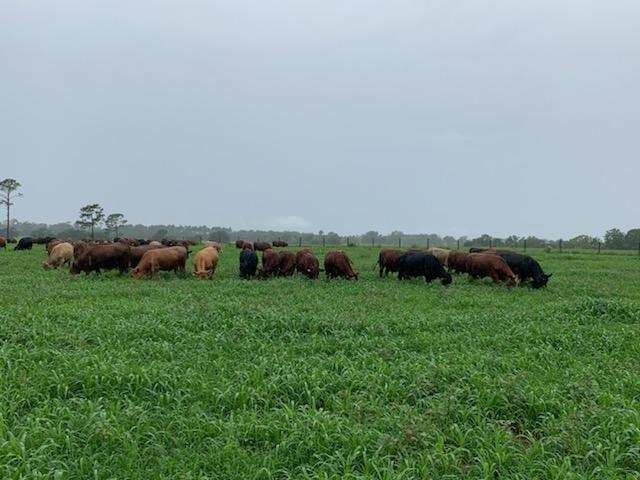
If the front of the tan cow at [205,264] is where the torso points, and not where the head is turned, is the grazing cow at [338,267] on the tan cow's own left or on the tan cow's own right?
on the tan cow's own left

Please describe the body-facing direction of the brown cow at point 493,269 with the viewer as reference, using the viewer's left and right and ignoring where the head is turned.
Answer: facing to the right of the viewer

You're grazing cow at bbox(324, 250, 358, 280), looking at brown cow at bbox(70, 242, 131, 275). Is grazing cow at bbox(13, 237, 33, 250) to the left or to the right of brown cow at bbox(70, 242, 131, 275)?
right

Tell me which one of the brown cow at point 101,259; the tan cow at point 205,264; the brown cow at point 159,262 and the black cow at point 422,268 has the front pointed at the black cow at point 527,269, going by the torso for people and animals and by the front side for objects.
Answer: the black cow at point 422,268

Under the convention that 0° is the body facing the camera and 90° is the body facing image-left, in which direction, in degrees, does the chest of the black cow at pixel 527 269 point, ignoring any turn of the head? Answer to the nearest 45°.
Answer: approximately 315°

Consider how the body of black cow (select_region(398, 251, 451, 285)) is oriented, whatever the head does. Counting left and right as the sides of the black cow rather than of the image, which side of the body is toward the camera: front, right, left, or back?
right

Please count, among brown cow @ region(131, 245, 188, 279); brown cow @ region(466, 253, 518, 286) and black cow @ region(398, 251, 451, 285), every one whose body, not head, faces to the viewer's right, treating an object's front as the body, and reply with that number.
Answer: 2

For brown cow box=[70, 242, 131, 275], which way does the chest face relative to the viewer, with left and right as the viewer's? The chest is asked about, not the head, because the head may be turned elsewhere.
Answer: facing to the left of the viewer

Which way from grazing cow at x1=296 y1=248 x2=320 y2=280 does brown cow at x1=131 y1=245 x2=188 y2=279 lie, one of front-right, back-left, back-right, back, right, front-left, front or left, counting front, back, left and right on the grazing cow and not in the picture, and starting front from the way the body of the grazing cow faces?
back-right

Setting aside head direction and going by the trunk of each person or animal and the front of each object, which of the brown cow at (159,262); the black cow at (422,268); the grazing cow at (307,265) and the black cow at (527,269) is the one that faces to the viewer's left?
the brown cow

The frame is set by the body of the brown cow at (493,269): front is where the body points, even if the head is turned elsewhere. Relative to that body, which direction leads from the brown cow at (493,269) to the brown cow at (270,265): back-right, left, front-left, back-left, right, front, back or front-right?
back

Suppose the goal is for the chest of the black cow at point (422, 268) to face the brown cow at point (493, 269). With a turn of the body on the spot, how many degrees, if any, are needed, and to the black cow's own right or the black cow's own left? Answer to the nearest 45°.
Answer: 0° — it already faces it

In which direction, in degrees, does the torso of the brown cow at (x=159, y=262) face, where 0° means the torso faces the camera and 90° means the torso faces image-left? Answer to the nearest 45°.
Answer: approximately 90°
